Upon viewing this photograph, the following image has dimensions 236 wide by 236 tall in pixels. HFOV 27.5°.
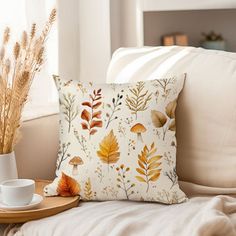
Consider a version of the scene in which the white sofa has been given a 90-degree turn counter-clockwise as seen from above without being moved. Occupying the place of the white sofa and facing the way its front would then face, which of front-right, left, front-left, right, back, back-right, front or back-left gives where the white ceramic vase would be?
back

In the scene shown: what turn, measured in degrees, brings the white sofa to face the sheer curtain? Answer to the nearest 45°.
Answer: approximately 135° to its right

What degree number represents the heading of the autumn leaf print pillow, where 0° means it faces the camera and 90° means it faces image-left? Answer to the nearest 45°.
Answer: approximately 0°

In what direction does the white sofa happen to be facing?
toward the camera
